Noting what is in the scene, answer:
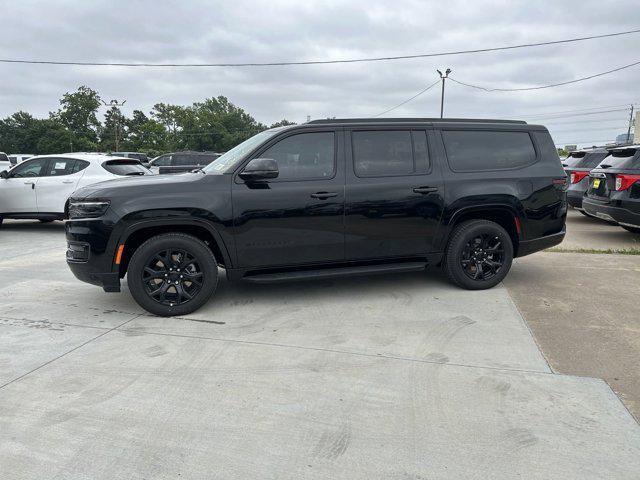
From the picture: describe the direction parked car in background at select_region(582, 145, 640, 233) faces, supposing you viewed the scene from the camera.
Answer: facing away from the viewer and to the right of the viewer

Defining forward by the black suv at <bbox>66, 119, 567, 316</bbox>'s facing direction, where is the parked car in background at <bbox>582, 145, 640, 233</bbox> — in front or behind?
behind

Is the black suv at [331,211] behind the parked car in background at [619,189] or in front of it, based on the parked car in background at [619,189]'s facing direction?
behind

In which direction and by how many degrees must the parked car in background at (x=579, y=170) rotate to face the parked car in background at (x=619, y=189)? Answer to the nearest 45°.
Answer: approximately 135° to its right

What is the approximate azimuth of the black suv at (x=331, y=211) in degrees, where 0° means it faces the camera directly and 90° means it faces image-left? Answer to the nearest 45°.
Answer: approximately 90°

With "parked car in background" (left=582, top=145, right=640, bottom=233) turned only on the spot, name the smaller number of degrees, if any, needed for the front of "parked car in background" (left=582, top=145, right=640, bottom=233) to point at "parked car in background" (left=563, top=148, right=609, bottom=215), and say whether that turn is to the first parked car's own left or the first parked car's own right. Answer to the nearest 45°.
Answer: approximately 45° to the first parked car's own left

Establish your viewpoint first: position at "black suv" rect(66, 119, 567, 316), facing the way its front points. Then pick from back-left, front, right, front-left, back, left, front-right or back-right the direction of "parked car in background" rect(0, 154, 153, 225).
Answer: front-right

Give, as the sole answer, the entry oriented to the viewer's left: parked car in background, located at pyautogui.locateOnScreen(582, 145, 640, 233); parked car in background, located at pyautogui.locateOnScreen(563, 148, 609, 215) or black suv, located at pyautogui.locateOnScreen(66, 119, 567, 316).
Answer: the black suv

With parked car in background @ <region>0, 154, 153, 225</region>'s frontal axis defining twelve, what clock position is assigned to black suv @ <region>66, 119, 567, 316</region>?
The black suv is roughly at 7 o'clock from the parked car in background.
